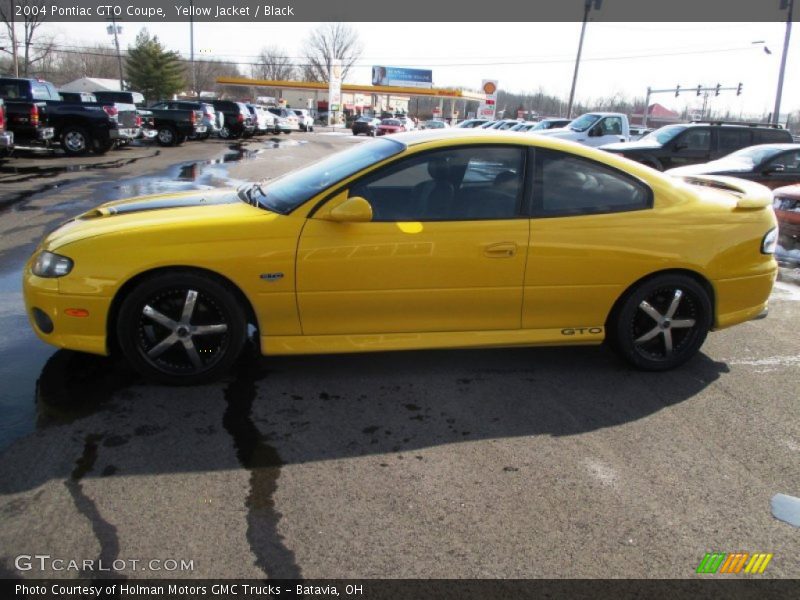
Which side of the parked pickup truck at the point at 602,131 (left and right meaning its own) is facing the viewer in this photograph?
left

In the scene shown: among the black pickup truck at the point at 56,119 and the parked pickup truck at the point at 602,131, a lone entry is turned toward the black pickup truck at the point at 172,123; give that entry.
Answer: the parked pickup truck

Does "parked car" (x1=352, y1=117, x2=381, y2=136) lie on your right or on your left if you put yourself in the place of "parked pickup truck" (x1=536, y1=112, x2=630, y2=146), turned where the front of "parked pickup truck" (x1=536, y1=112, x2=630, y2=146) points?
on your right

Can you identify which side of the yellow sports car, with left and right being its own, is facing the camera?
left

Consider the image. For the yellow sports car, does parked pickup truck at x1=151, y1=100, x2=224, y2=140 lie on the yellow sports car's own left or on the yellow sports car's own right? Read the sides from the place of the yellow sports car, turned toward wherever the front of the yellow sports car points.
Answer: on the yellow sports car's own right

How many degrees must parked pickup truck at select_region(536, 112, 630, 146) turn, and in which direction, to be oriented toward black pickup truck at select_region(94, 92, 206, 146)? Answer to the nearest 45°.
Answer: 0° — it already faces it

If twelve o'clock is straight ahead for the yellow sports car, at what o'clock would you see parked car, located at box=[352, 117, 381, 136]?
The parked car is roughly at 3 o'clock from the yellow sports car.

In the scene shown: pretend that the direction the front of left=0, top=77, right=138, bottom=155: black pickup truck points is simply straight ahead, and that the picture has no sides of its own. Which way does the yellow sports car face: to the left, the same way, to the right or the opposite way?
the same way

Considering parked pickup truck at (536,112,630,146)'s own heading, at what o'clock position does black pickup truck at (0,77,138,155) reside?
The black pickup truck is roughly at 11 o'clock from the parked pickup truck.

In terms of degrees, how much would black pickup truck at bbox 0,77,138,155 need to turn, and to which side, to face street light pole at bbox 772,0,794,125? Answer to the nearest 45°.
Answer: approximately 45° to its left

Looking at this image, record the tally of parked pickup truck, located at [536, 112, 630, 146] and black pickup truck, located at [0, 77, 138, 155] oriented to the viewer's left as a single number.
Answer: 1

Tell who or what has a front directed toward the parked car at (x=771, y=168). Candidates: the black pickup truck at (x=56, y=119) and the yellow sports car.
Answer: the black pickup truck

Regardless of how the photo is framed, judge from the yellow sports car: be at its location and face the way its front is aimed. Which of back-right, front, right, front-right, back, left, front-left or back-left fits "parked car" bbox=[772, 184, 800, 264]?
back-right

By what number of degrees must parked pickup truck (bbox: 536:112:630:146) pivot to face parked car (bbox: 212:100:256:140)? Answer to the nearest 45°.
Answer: approximately 45° to its right

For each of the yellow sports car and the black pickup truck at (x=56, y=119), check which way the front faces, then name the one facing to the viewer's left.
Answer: the yellow sports car

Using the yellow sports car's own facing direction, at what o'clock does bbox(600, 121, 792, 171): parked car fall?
The parked car is roughly at 4 o'clock from the yellow sports car.
